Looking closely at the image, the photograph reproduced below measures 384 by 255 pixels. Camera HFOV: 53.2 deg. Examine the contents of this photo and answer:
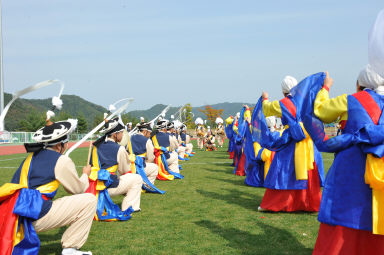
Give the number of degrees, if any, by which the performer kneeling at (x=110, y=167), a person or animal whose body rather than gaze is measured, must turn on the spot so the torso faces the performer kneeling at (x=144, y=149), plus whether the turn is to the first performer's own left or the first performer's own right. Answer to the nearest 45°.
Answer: approximately 45° to the first performer's own left

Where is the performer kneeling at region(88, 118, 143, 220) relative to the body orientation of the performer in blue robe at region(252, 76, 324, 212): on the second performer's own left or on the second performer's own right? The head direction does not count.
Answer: on the second performer's own left

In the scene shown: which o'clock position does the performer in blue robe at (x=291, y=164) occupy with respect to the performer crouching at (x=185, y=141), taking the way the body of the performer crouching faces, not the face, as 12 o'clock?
The performer in blue robe is roughly at 3 o'clock from the performer crouching.

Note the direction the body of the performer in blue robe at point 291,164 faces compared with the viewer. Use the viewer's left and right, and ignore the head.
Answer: facing away from the viewer and to the left of the viewer

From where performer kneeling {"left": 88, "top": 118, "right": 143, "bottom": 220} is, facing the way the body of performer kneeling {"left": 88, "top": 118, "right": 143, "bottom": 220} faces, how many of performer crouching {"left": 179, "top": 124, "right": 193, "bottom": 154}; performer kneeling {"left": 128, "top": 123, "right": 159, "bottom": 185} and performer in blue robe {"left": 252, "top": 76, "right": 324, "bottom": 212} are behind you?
0

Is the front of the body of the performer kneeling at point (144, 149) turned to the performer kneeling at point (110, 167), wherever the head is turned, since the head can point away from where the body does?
no

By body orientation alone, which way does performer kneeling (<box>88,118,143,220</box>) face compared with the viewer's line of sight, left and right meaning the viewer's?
facing away from the viewer and to the right of the viewer

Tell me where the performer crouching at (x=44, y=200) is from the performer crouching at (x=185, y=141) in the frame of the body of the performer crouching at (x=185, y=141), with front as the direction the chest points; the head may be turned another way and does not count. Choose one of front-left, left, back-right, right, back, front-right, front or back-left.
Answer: right

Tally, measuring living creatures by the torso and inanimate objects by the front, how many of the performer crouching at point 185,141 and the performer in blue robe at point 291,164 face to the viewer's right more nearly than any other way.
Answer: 1

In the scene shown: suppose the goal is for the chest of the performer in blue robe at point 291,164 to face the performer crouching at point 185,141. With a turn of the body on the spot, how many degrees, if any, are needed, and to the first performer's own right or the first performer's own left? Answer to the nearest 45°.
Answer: approximately 45° to the first performer's own right

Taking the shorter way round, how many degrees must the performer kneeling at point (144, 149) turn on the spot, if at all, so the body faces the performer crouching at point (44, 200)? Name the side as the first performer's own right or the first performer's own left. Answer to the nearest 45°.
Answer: approximately 135° to the first performer's own right

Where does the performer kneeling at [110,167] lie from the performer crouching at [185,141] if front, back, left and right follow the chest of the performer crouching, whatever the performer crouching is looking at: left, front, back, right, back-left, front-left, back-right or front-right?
right

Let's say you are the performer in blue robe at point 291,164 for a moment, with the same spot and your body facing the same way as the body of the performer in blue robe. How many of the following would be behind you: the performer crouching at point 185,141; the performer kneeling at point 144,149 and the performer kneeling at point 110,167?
0

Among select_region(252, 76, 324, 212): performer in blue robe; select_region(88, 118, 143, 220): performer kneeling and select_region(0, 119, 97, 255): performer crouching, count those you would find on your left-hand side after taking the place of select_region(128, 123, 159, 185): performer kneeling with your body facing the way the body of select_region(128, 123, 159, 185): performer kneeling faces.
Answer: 0

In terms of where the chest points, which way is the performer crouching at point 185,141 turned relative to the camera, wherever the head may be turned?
to the viewer's right

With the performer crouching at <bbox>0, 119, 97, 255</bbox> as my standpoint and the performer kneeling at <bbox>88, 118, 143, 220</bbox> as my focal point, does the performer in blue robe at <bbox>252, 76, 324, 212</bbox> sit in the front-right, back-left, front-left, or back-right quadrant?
front-right

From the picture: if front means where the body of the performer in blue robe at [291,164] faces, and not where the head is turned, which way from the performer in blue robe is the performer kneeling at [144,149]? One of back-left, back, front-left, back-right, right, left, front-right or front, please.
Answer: front

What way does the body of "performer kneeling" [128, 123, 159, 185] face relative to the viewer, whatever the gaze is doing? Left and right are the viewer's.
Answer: facing away from the viewer and to the right of the viewer

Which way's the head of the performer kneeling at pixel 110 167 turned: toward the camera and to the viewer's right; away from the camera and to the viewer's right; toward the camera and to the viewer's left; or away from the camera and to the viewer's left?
away from the camera and to the viewer's right

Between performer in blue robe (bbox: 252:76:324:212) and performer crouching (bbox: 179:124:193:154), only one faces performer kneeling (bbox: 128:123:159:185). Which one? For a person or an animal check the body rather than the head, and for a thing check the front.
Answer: the performer in blue robe

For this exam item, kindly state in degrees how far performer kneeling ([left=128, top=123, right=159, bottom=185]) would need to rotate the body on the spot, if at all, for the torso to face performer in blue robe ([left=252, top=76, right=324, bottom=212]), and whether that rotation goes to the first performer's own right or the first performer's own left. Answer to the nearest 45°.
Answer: approximately 90° to the first performer's own right
